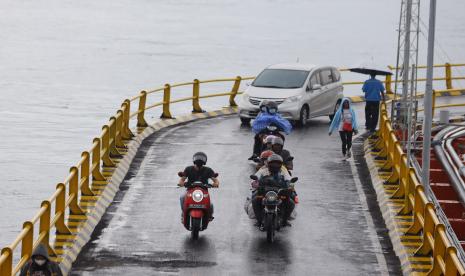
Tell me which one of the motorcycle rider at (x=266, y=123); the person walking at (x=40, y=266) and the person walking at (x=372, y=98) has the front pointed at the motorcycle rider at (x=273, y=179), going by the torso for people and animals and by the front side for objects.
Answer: the motorcycle rider at (x=266, y=123)

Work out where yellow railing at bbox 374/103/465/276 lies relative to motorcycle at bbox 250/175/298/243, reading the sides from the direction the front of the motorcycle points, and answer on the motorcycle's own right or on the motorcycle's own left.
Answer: on the motorcycle's own left

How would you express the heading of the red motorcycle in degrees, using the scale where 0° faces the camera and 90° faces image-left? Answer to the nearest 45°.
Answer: approximately 0°

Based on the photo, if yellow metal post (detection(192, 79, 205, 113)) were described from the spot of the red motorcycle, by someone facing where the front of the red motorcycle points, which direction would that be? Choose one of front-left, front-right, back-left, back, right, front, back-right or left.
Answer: back

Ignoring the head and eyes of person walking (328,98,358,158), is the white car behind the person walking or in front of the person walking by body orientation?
behind

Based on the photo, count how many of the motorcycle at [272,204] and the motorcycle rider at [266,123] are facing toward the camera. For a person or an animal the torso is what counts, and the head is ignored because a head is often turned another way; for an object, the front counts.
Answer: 2

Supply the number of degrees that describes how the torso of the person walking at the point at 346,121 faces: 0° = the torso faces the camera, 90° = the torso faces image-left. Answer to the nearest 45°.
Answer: approximately 0°

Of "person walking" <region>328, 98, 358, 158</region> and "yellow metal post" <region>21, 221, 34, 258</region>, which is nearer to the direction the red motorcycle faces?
the yellow metal post

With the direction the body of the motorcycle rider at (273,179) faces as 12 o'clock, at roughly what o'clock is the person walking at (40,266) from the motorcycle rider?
The person walking is roughly at 1 o'clock from the motorcycle rider.

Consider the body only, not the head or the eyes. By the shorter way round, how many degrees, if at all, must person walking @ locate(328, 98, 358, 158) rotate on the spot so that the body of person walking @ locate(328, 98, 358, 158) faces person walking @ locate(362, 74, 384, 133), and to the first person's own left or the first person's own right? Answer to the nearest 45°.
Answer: approximately 180°

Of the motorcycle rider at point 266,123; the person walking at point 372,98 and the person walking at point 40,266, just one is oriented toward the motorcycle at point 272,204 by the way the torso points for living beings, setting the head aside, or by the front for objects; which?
the motorcycle rider

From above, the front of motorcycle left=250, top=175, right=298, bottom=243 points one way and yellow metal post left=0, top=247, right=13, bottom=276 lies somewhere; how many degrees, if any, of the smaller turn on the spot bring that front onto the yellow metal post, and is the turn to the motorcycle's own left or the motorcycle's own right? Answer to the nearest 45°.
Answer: approximately 45° to the motorcycle's own right
